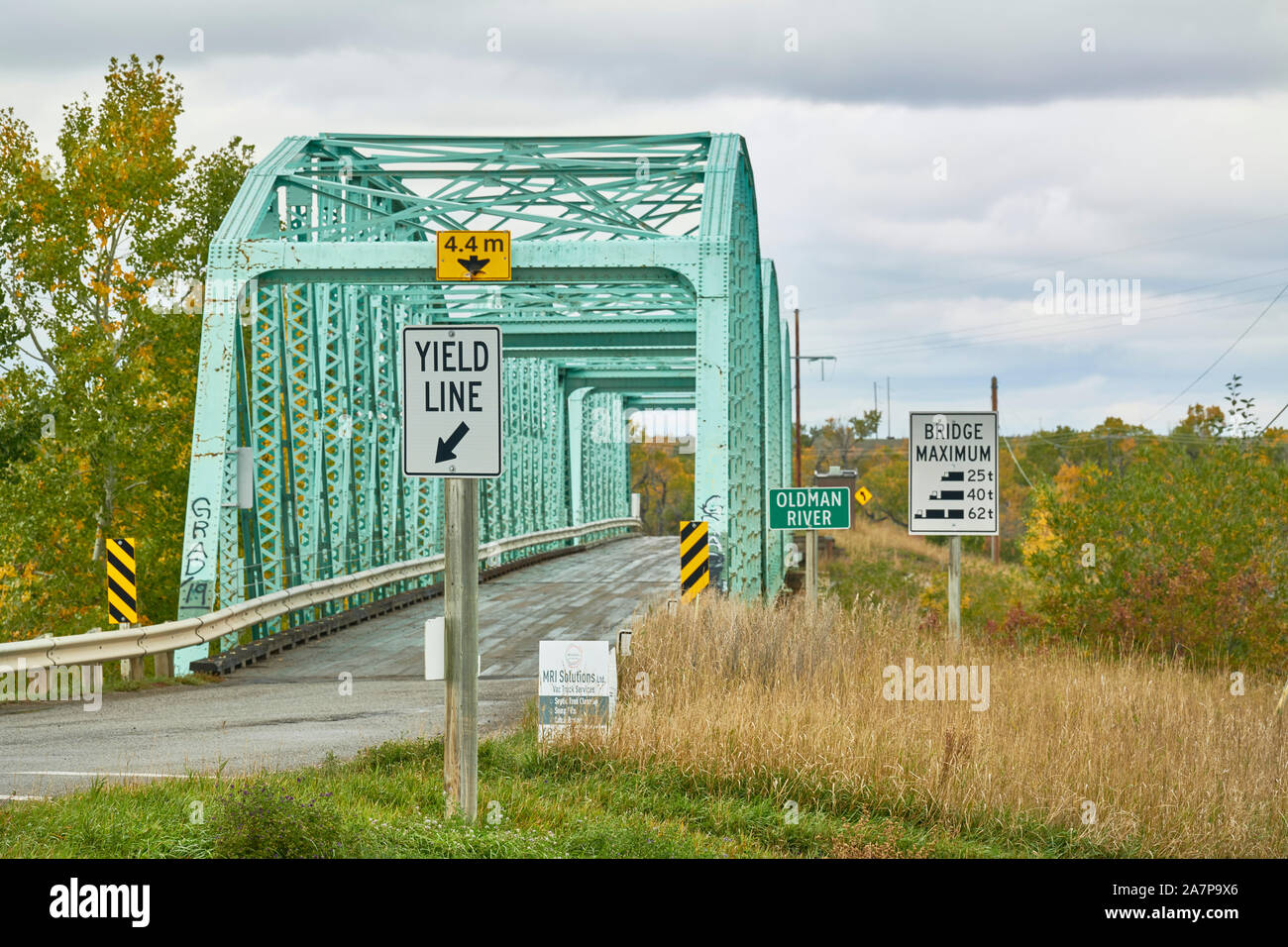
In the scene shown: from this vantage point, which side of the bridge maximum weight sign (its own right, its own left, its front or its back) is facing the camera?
front

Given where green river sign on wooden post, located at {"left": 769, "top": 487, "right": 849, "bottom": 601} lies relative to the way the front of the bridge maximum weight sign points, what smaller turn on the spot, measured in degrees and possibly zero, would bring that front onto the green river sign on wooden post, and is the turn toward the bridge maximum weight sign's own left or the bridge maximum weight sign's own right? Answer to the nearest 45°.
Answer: approximately 180°

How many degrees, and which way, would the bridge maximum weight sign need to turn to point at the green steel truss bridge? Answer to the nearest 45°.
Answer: approximately 135° to its right

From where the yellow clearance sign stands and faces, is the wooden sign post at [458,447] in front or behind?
in front

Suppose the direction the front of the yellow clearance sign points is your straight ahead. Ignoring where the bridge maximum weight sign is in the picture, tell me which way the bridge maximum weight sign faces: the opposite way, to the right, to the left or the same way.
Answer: the same way

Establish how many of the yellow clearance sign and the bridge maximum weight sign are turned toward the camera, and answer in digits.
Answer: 2

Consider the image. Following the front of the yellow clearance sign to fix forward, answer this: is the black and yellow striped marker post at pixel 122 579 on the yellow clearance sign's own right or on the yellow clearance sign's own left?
on the yellow clearance sign's own right

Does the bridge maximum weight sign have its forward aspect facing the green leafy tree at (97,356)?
no

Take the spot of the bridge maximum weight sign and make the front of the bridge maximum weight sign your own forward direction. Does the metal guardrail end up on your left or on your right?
on your right
